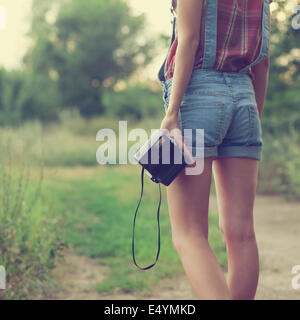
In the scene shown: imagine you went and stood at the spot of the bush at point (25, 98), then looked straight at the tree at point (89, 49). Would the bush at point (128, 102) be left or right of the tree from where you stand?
right

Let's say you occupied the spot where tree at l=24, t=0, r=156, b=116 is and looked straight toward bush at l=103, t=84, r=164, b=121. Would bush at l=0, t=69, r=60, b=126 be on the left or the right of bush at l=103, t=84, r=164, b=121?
right

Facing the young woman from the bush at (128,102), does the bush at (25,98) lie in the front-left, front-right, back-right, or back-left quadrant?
front-right

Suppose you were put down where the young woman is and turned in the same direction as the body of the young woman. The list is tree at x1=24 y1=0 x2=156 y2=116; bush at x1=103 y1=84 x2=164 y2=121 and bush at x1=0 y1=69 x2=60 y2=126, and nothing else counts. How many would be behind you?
0

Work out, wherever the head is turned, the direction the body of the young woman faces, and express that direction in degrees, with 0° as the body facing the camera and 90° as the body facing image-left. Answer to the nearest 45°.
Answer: approximately 135°

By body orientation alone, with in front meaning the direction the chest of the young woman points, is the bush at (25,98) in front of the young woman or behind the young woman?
in front

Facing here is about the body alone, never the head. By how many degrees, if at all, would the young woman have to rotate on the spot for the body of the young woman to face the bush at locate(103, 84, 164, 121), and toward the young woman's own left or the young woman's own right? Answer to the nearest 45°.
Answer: approximately 45° to the young woman's own right
